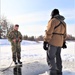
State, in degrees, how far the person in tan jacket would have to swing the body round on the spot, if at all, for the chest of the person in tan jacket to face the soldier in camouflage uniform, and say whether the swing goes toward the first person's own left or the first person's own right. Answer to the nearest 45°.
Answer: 0° — they already face them

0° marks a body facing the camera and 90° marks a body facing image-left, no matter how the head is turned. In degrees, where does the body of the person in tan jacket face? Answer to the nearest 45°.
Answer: approximately 135°

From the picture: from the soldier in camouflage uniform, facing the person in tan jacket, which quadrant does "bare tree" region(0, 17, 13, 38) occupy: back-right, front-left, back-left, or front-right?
back-left

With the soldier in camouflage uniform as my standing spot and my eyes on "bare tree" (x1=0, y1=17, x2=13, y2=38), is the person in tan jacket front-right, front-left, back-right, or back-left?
back-right
